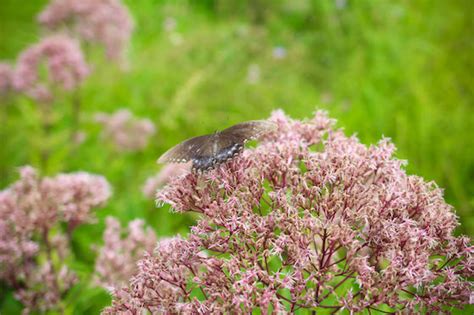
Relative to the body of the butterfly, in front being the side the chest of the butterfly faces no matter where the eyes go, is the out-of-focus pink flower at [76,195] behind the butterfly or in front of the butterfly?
in front

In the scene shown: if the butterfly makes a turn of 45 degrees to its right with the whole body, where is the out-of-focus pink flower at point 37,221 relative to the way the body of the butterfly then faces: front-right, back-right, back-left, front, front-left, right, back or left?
left

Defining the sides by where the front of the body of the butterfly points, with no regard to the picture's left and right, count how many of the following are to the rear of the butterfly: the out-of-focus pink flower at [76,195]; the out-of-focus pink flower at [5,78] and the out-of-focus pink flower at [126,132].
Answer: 0

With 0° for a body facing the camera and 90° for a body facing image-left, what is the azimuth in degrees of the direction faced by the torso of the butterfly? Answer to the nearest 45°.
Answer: approximately 180°

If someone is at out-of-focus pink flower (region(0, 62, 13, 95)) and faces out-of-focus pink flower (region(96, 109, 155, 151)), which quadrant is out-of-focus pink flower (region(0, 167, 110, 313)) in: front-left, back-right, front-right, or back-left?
front-right

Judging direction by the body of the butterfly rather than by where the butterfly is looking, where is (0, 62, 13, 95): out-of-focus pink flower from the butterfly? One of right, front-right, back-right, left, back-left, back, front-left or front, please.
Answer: front-left

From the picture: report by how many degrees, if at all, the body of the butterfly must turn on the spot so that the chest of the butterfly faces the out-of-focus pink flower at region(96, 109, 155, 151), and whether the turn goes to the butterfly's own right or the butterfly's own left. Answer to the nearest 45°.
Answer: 0° — it already faces it
